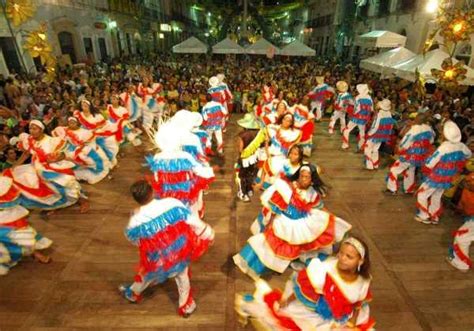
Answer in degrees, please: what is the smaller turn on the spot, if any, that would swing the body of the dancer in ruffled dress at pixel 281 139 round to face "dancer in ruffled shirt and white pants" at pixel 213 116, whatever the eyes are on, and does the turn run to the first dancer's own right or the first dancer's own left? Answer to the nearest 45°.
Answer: approximately 135° to the first dancer's own right

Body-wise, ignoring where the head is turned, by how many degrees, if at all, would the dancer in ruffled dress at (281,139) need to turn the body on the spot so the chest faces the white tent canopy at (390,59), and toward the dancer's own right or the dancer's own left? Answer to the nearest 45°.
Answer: approximately 135° to the dancer's own left

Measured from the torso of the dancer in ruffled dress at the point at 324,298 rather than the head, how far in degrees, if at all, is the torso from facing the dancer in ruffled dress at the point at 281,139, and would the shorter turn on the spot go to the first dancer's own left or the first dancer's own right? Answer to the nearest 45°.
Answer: approximately 135° to the first dancer's own right

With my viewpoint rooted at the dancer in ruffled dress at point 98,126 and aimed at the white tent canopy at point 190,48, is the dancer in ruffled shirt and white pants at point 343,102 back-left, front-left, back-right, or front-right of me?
front-right

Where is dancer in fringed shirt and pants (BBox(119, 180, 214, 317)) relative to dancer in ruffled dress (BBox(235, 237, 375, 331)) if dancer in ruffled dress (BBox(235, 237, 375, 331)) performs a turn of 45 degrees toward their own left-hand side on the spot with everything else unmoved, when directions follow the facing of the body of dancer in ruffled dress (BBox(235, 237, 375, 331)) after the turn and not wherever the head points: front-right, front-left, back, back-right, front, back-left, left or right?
right

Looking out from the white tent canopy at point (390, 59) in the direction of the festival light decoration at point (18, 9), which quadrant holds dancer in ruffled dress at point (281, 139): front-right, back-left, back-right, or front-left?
front-left

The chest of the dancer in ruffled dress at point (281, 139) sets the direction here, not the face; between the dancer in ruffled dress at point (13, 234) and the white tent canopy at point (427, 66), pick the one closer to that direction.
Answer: the dancer in ruffled dress

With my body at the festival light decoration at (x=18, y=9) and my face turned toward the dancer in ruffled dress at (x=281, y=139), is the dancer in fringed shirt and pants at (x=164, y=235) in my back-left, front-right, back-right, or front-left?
front-right

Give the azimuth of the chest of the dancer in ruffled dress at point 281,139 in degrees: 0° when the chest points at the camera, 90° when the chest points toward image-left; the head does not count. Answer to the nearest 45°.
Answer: approximately 0°

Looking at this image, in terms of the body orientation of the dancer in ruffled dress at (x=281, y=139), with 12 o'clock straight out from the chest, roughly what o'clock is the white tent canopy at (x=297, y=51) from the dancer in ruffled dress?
The white tent canopy is roughly at 6 o'clock from the dancer in ruffled dress.

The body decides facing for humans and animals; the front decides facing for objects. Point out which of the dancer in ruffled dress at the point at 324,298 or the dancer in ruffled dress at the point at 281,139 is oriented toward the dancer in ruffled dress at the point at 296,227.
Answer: the dancer in ruffled dress at the point at 281,139

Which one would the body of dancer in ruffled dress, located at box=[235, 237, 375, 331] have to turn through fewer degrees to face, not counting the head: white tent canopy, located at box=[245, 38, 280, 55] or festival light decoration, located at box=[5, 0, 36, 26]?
the festival light decoration

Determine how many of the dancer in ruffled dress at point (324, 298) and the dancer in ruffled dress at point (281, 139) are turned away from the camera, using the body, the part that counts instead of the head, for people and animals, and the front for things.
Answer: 0

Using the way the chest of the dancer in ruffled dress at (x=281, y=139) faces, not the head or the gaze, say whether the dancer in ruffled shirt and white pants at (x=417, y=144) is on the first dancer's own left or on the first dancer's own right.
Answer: on the first dancer's own left

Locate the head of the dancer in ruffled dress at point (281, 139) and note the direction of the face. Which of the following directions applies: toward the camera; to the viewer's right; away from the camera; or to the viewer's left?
toward the camera

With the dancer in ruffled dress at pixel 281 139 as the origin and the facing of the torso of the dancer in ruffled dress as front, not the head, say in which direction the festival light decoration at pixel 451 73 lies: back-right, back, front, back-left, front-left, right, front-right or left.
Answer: back-left

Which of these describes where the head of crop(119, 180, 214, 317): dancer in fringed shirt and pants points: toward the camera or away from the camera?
away from the camera

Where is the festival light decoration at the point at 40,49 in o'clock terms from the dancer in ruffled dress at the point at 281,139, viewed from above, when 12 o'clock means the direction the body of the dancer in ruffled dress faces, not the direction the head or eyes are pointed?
The festival light decoration is roughly at 4 o'clock from the dancer in ruffled dress.
